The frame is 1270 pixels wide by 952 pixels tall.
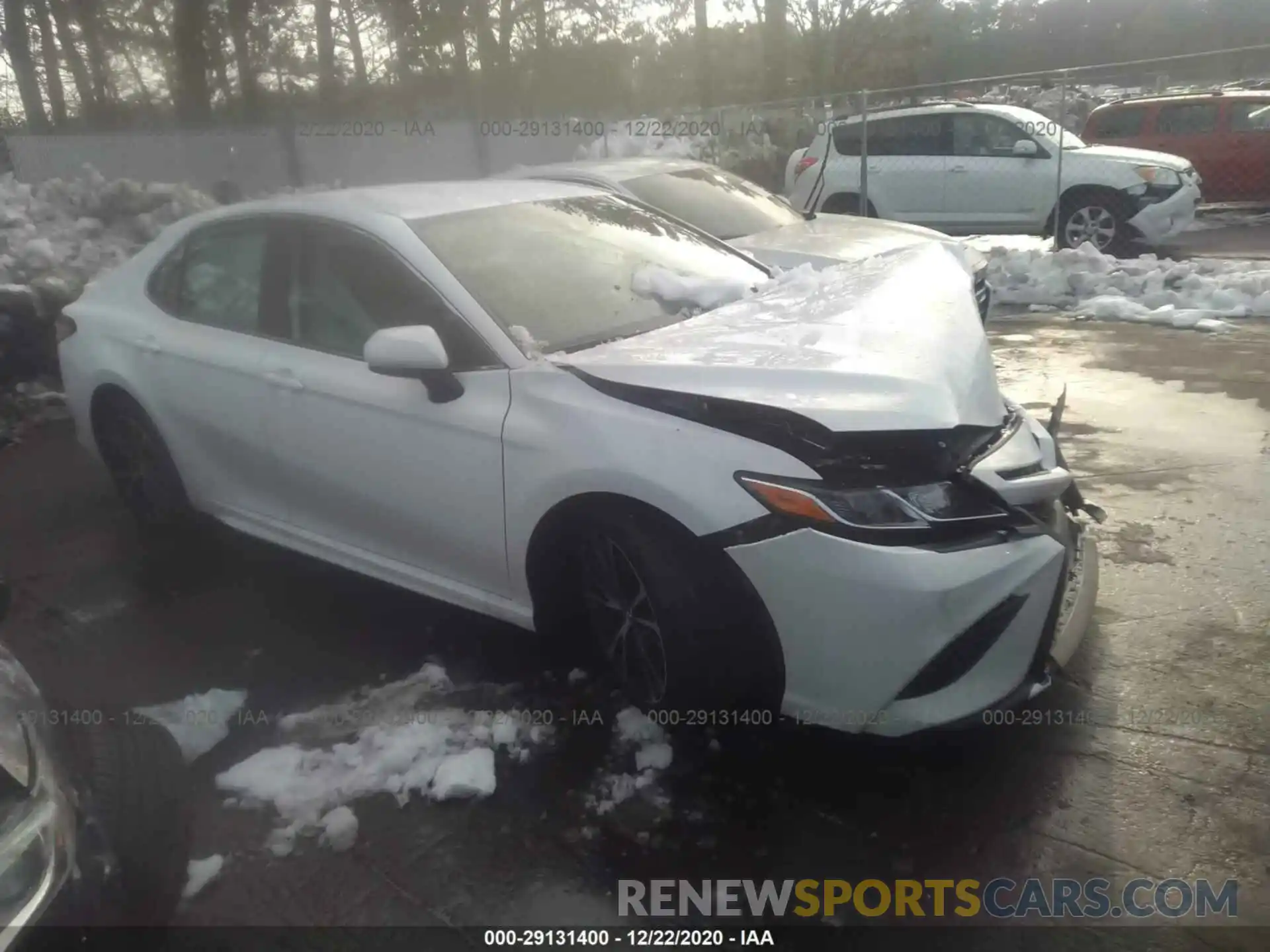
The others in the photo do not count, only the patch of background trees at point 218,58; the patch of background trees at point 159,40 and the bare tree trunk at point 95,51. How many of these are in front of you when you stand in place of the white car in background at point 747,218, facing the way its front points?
0

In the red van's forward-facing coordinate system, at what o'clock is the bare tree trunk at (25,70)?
The bare tree trunk is roughly at 5 o'clock from the red van.

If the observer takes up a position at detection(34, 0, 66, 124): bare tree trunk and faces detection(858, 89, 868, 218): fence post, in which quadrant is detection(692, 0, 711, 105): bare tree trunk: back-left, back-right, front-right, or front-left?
front-left

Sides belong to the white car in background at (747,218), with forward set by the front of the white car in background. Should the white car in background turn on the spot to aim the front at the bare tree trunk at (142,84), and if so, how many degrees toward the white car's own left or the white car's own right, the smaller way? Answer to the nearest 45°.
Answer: approximately 180°

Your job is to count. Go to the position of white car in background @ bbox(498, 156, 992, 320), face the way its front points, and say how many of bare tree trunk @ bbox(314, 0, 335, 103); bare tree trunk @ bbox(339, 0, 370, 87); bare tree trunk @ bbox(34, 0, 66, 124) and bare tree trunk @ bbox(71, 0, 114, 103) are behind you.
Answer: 4

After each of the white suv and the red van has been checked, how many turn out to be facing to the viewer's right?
2

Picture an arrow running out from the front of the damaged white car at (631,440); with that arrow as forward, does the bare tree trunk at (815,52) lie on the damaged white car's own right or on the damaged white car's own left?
on the damaged white car's own left

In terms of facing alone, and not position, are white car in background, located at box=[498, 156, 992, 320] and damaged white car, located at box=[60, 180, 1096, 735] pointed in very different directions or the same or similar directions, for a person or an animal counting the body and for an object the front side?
same or similar directions

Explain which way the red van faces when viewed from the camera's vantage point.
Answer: facing to the right of the viewer

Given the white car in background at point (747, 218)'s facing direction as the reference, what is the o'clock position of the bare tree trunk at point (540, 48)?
The bare tree trunk is roughly at 7 o'clock from the white car in background.

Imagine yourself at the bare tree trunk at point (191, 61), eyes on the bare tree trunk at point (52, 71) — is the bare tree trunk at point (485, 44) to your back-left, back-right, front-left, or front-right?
back-right

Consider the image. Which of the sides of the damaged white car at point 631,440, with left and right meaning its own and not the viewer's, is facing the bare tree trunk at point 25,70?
back

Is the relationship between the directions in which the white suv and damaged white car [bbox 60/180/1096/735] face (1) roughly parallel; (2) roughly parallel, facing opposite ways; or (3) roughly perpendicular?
roughly parallel

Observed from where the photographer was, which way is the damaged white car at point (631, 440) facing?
facing the viewer and to the right of the viewer

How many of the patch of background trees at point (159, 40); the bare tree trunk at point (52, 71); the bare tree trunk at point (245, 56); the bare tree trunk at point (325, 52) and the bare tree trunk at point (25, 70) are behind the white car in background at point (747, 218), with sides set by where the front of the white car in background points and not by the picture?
5

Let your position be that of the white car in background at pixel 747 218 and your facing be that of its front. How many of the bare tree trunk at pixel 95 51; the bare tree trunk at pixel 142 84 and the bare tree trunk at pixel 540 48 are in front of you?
0

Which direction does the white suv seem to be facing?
to the viewer's right

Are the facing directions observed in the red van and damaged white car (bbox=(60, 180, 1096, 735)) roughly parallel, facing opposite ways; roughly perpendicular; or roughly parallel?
roughly parallel

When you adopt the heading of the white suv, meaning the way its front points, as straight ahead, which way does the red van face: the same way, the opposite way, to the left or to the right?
the same way

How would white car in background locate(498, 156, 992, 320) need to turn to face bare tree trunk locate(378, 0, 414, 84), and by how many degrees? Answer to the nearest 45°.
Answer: approximately 180°

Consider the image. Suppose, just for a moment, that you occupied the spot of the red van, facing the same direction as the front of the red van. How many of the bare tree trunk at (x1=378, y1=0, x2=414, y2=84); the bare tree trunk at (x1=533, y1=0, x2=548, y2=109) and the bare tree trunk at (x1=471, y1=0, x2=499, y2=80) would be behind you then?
3
